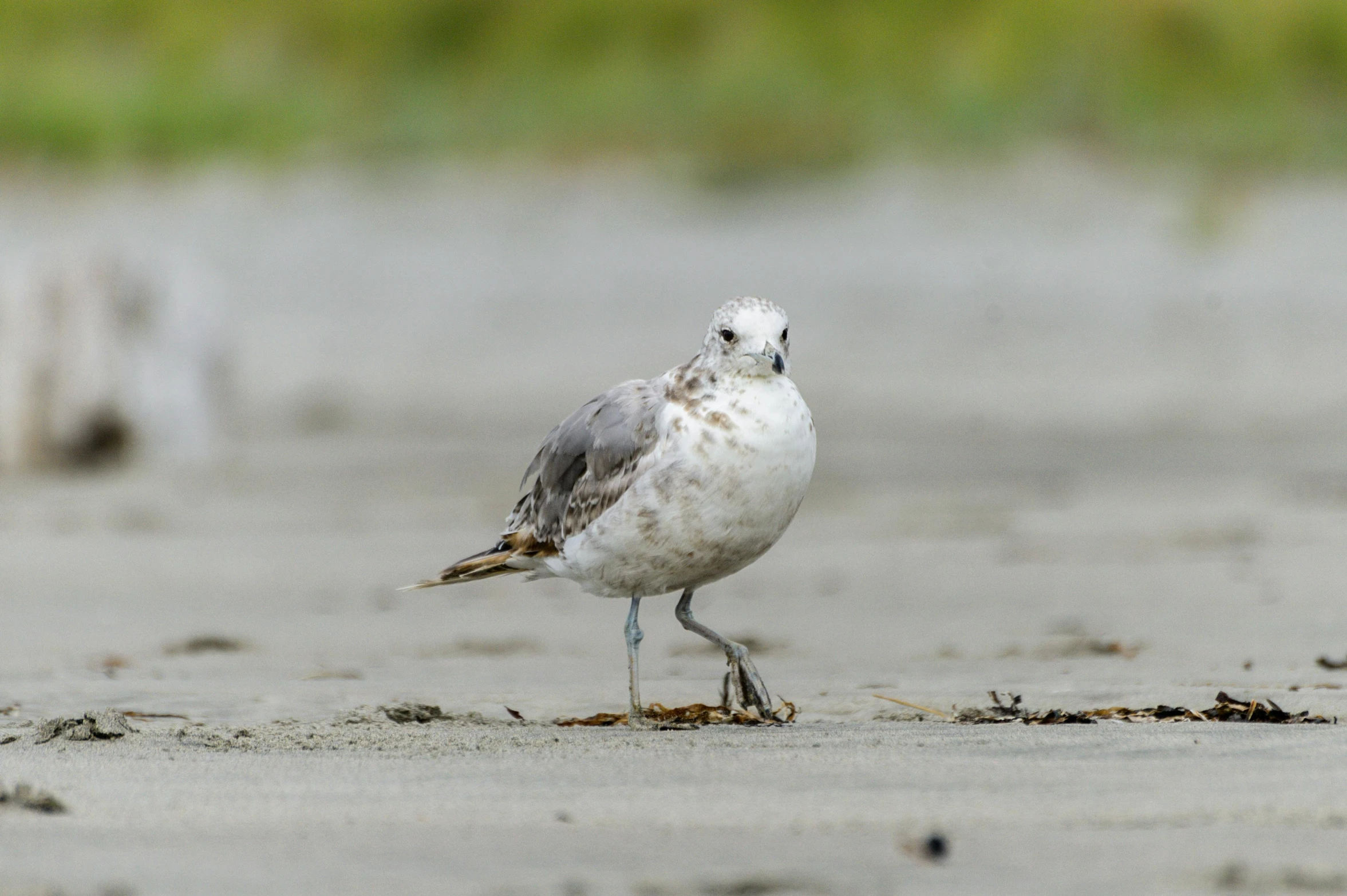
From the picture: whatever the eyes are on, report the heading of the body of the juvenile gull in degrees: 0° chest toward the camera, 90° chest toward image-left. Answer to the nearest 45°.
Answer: approximately 315°

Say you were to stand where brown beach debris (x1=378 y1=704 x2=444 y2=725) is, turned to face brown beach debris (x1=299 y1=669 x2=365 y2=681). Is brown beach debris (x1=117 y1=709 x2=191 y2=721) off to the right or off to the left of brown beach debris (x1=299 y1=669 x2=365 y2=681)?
left

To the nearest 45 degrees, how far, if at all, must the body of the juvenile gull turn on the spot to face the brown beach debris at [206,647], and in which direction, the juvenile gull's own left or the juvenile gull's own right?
approximately 180°

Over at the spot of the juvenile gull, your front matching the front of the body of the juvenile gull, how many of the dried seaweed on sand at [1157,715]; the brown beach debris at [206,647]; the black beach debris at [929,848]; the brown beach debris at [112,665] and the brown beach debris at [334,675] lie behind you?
3

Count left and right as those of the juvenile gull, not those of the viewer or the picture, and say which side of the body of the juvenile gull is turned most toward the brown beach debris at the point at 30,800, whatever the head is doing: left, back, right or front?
right

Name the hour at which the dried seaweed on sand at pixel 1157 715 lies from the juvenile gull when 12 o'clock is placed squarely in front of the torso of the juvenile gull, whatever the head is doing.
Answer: The dried seaweed on sand is roughly at 11 o'clock from the juvenile gull.

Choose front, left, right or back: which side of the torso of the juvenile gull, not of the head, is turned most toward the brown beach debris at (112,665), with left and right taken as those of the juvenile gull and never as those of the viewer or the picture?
back

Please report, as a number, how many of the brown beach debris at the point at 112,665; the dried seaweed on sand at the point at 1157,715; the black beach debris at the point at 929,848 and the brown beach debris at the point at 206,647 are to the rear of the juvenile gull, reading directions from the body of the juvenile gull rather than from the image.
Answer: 2

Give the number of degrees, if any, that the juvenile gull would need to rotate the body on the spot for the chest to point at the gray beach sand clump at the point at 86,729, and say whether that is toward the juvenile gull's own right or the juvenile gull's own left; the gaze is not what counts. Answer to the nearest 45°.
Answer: approximately 135° to the juvenile gull's own right

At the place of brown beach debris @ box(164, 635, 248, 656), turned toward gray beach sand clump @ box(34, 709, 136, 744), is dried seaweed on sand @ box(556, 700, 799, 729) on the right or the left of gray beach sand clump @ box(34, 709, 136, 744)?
left

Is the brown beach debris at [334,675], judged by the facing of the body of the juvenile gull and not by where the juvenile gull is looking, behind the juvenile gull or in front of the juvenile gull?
behind

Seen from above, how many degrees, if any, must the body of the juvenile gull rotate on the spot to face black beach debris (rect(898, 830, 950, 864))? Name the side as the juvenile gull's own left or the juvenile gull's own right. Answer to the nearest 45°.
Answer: approximately 45° to the juvenile gull's own right
